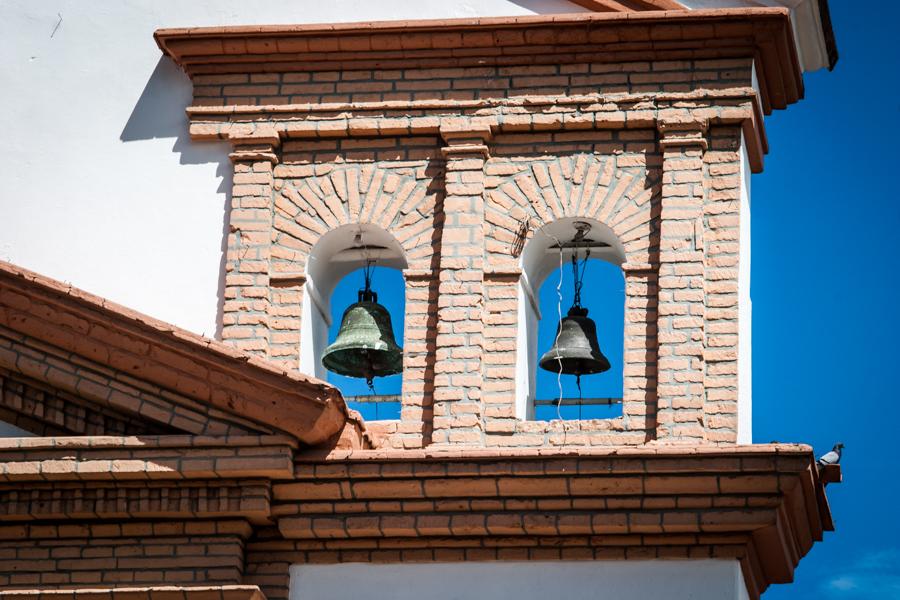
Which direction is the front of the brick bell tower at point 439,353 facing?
toward the camera

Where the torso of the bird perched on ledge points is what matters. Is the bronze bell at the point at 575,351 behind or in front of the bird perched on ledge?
behind

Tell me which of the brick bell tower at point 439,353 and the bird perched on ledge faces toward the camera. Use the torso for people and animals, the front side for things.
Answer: the brick bell tower

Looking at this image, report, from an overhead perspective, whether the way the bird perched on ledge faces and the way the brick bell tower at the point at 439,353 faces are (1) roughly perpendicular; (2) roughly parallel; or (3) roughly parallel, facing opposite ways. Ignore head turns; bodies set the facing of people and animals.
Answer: roughly perpendicular

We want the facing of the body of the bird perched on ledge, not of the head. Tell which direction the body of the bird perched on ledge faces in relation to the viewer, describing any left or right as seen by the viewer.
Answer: facing to the right of the viewer

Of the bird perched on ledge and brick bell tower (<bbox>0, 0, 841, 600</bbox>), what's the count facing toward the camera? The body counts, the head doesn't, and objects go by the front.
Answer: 1
